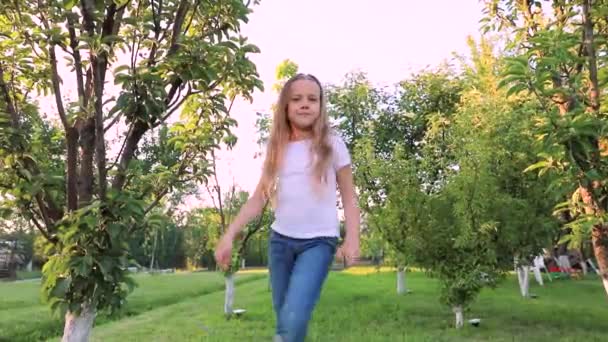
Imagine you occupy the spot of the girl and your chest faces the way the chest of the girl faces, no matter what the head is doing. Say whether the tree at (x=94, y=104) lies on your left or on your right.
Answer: on your right

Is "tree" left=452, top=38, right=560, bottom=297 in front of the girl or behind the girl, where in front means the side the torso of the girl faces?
behind

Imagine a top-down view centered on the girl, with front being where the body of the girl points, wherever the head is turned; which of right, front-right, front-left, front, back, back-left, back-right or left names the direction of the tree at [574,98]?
back-left

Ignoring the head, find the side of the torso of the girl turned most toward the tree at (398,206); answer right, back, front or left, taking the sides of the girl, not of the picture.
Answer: back

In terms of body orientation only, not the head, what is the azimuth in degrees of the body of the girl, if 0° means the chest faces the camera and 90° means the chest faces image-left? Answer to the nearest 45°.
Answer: approximately 0°
